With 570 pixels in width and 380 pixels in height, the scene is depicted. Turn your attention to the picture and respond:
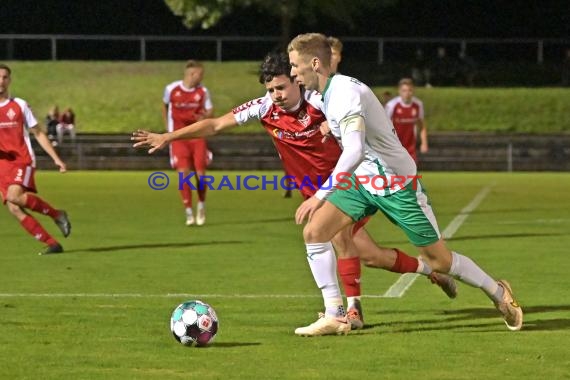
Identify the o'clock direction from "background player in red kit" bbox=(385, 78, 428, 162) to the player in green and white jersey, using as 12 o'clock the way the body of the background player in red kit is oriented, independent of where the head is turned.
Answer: The player in green and white jersey is roughly at 12 o'clock from the background player in red kit.

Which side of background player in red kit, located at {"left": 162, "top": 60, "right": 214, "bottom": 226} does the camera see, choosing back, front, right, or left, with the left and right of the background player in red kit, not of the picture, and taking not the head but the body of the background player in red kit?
front

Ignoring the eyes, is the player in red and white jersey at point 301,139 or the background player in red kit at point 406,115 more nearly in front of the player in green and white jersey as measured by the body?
the player in red and white jersey

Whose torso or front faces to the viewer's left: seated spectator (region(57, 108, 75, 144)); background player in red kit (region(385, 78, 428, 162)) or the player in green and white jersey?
the player in green and white jersey

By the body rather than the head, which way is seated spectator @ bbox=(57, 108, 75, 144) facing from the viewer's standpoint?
toward the camera

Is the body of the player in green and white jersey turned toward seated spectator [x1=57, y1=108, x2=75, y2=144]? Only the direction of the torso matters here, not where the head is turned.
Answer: no

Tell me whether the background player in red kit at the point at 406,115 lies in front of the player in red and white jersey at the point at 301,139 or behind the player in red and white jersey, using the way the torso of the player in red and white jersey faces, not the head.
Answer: behind

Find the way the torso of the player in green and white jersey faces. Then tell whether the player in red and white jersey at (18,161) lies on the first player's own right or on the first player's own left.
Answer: on the first player's own right

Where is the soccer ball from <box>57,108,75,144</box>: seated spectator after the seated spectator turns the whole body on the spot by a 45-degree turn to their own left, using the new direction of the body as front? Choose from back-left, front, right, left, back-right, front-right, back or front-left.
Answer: front-right

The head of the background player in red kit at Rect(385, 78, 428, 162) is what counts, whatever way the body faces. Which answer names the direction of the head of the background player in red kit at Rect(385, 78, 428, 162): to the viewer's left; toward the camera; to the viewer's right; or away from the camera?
toward the camera

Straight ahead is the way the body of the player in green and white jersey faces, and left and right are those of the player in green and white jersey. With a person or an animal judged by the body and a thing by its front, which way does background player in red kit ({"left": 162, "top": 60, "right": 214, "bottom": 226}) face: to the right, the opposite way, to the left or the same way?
to the left

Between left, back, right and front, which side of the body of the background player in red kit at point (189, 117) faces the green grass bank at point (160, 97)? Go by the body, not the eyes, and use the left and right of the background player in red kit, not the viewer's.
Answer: back

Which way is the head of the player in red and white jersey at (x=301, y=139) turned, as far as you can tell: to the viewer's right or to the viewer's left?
to the viewer's left

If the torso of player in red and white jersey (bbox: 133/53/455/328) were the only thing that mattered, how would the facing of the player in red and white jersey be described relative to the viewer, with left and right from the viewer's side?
facing the viewer and to the left of the viewer

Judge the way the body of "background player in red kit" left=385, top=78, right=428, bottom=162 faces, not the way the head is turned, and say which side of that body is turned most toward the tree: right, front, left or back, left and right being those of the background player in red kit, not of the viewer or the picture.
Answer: back

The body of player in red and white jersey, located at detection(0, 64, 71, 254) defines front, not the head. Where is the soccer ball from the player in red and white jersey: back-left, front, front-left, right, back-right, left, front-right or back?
front-left

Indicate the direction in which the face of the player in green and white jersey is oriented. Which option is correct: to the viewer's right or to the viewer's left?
to the viewer's left

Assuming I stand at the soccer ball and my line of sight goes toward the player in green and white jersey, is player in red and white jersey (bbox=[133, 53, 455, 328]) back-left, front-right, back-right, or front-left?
front-left
